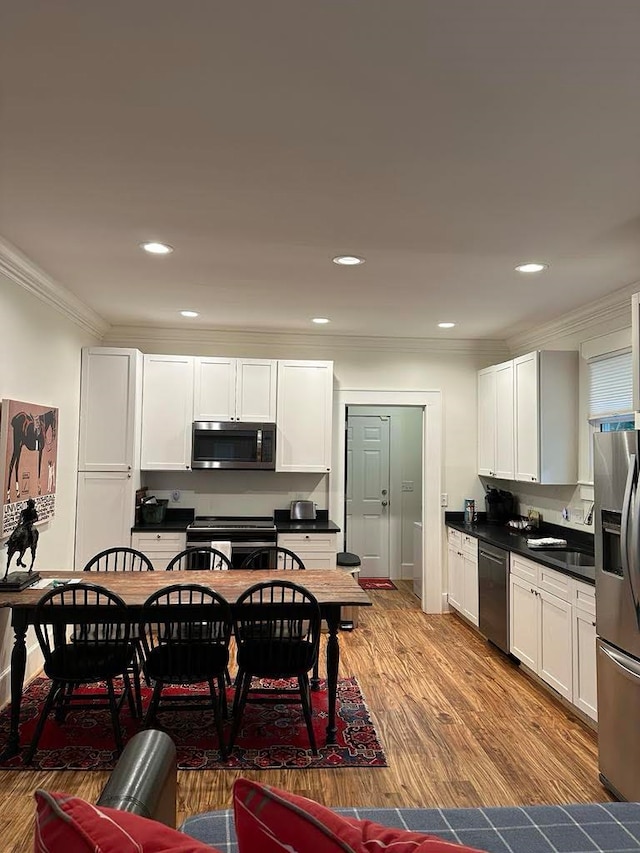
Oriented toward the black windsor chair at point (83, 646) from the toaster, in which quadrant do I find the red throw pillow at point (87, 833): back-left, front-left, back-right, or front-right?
front-left

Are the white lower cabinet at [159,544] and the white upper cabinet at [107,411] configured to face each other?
no

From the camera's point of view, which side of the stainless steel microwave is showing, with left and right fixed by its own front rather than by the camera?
front

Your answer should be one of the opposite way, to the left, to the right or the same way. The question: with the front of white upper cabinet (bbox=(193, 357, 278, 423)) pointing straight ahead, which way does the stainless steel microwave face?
the same way

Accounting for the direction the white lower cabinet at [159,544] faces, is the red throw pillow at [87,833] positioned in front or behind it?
in front

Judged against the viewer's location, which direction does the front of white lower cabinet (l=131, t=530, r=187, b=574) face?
facing the viewer

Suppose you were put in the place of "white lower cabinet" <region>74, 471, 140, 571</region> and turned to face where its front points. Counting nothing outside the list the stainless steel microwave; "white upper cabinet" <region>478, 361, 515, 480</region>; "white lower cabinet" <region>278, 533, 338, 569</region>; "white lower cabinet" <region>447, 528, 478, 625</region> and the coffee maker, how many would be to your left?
5

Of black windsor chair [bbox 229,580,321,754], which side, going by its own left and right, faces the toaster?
front

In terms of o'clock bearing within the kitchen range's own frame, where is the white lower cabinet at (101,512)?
The white lower cabinet is roughly at 3 o'clock from the kitchen range.

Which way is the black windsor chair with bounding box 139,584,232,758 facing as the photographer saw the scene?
facing away from the viewer

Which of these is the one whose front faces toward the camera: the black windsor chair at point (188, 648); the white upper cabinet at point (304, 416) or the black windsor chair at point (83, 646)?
the white upper cabinet

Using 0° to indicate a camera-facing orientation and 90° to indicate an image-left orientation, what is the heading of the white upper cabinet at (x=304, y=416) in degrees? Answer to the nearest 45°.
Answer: approximately 0°

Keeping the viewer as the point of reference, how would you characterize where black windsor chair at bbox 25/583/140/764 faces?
facing away from the viewer

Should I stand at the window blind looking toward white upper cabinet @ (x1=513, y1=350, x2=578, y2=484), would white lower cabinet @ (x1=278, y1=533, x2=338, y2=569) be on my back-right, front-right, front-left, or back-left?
front-left

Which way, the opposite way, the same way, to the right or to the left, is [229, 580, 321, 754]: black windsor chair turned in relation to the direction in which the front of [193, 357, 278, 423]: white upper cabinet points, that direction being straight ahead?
the opposite way

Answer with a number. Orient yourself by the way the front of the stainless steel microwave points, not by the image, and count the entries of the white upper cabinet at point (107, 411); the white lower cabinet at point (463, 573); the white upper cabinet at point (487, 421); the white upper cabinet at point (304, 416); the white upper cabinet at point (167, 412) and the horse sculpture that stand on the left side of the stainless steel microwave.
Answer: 3

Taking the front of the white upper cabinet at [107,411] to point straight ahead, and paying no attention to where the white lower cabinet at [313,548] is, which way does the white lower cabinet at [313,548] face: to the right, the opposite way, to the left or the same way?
the same way

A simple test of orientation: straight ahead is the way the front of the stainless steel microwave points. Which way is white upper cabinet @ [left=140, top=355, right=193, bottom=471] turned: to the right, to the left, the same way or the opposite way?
the same way

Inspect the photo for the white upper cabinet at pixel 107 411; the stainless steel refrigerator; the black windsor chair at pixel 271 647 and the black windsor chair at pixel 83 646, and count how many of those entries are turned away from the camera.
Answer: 2

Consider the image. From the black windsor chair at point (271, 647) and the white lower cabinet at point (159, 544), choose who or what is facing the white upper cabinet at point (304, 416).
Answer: the black windsor chair

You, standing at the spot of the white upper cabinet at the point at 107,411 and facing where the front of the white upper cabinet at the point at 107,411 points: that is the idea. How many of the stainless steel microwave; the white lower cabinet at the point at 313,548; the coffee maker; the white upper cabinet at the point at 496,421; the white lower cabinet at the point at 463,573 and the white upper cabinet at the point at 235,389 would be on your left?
6

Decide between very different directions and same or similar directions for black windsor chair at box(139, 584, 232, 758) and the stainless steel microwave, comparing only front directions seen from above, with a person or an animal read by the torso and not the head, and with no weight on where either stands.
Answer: very different directions

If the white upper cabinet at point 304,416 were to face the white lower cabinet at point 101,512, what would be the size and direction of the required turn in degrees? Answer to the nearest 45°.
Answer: approximately 90° to its right
